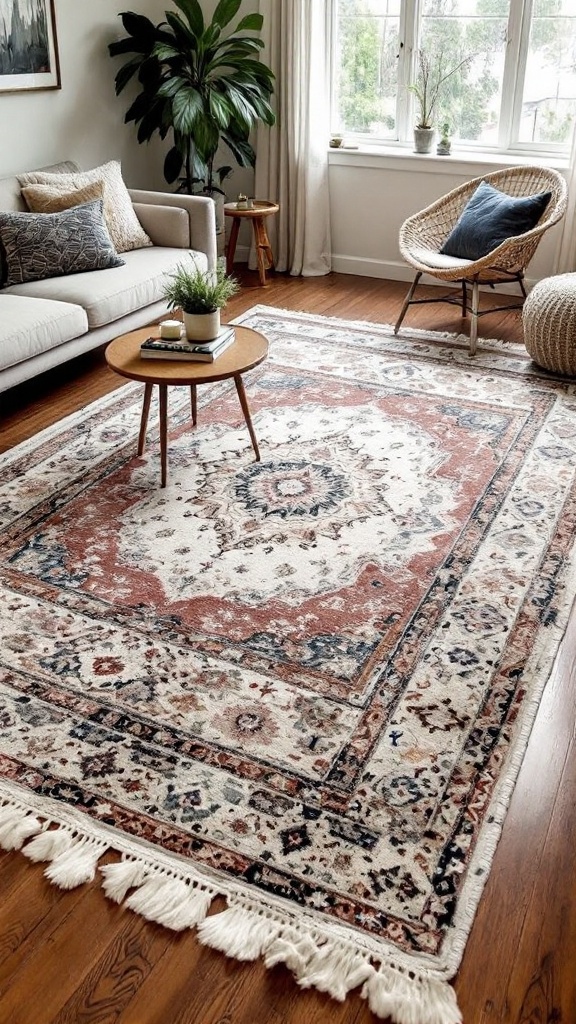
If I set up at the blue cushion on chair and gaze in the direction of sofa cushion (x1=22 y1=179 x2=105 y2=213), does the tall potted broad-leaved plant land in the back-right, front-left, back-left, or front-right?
front-right

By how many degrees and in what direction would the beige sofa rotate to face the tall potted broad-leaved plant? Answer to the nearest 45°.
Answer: approximately 90° to its left

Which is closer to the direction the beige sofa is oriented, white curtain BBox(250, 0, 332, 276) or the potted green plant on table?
the potted green plant on table

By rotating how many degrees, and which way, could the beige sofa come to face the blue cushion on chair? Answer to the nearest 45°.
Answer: approximately 45° to its left

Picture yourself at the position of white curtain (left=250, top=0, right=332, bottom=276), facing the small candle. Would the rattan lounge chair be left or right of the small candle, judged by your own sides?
left

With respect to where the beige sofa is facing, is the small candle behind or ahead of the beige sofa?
ahead

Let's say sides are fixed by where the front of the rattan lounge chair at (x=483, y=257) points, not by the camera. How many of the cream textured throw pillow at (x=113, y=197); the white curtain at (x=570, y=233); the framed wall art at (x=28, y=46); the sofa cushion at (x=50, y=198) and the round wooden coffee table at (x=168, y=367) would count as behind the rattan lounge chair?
1

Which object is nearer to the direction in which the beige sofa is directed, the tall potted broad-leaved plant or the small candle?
the small candle

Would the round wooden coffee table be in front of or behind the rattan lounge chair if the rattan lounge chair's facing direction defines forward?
in front

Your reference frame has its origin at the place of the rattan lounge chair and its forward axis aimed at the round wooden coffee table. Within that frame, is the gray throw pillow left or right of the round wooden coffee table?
right

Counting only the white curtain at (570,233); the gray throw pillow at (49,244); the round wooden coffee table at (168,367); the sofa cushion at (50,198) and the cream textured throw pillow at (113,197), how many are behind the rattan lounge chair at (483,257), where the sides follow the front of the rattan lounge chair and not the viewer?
1

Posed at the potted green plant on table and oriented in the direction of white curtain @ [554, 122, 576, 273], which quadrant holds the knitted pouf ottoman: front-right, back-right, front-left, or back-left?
front-right

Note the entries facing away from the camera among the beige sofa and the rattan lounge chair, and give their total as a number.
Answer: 0

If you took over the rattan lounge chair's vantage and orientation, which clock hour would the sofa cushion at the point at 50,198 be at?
The sofa cushion is roughly at 1 o'clock from the rattan lounge chair.

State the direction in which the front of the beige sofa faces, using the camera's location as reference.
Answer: facing the viewer and to the right of the viewer

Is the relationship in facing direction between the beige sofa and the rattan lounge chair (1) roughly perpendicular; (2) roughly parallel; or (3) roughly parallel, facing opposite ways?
roughly perpendicular

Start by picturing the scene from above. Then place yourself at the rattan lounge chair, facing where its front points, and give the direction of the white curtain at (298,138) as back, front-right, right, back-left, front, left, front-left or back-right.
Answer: right

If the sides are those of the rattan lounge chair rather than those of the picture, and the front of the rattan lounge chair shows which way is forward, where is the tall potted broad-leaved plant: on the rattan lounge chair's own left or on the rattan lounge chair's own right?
on the rattan lounge chair's own right

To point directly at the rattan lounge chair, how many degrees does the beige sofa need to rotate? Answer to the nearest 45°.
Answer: approximately 45° to its left

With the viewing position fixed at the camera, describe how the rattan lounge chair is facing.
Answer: facing the viewer and to the left of the viewer
